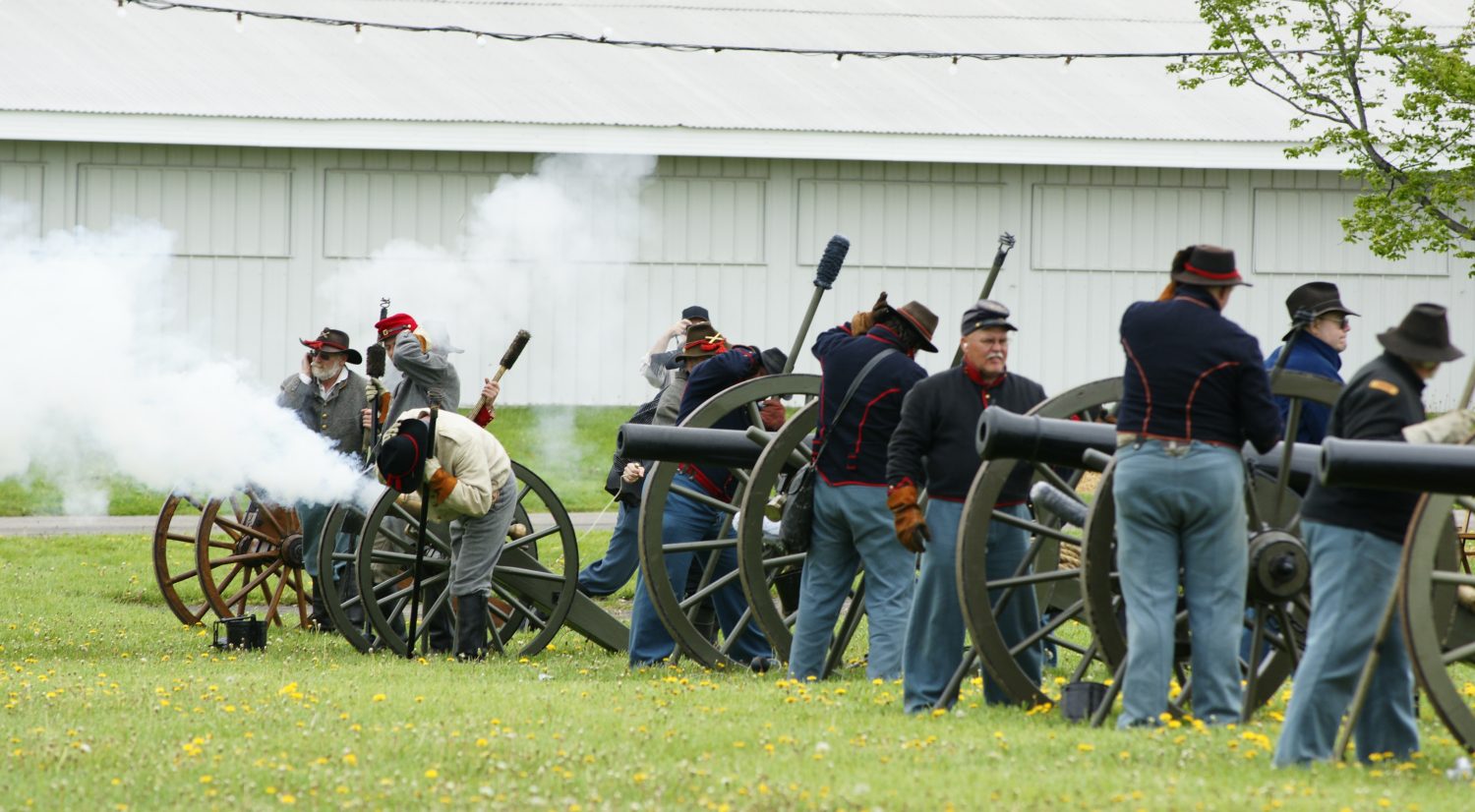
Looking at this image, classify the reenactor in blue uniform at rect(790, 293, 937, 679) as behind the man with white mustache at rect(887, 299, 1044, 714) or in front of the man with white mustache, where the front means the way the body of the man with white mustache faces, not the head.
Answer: behind

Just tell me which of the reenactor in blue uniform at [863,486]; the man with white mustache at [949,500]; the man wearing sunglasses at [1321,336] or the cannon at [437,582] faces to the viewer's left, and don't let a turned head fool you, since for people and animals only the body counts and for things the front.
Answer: the cannon

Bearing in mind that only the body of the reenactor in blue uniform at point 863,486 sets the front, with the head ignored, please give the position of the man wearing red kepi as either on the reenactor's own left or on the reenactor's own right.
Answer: on the reenactor's own left

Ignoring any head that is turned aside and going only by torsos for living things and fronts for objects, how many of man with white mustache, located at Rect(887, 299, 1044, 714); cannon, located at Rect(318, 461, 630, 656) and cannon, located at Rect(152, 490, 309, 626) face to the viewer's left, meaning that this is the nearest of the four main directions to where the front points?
2

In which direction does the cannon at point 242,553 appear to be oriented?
to the viewer's left

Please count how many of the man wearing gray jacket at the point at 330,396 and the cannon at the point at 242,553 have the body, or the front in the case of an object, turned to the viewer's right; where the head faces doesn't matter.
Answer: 0

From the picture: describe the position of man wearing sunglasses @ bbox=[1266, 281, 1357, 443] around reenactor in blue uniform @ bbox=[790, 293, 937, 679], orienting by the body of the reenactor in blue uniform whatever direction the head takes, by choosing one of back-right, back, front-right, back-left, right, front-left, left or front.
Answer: front-right

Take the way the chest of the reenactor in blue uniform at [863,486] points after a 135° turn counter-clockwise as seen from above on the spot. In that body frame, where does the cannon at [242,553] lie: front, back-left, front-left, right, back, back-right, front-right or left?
front-right

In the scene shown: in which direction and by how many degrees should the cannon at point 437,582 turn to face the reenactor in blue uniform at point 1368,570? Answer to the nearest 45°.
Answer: approximately 135° to its left

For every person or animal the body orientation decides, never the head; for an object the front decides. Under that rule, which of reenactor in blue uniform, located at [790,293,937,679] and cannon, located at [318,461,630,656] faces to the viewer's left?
the cannon

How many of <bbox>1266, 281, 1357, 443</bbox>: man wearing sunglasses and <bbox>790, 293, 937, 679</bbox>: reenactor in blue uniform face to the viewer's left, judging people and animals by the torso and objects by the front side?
0

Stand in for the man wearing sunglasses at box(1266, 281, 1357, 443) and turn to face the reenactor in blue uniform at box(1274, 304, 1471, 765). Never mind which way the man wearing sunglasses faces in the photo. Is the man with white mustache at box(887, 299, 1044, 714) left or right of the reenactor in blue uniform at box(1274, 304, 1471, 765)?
right
